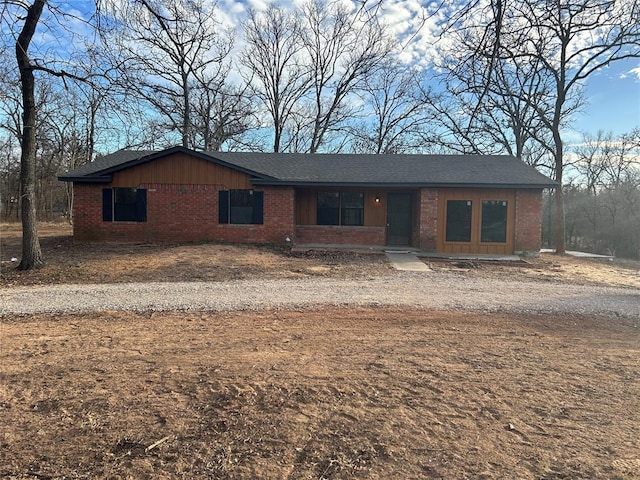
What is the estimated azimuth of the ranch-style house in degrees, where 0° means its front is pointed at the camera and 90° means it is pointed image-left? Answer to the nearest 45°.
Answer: approximately 0°
